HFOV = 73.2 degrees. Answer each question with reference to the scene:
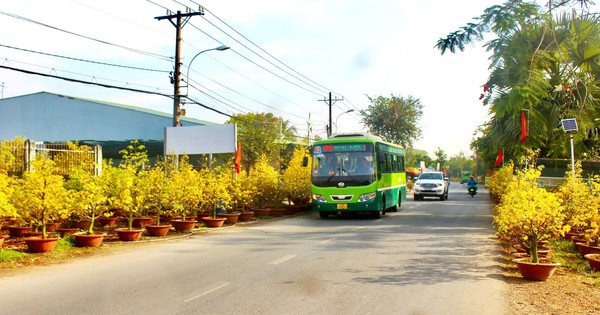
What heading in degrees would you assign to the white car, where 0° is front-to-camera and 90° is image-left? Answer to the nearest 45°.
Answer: approximately 0°

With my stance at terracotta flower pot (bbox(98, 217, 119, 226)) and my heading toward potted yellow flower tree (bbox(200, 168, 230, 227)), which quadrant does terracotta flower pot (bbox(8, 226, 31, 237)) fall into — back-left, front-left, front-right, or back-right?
back-right

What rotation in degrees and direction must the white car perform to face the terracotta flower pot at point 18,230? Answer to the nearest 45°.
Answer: approximately 45° to its right

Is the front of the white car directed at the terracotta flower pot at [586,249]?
yes

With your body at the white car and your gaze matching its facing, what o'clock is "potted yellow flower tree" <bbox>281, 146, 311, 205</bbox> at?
The potted yellow flower tree is roughly at 1 o'clock from the white car.

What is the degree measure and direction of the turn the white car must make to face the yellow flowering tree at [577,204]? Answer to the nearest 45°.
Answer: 0° — it already faces it

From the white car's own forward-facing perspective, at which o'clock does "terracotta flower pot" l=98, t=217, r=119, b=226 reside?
The terracotta flower pot is roughly at 1 o'clock from the white car.

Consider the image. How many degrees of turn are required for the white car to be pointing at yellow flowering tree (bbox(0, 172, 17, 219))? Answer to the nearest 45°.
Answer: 0° — it already faces it

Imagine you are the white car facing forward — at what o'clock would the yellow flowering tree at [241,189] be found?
The yellow flowering tree is roughly at 1 o'clock from the white car.

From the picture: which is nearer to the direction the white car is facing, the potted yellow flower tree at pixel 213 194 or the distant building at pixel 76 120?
the potted yellow flower tree
